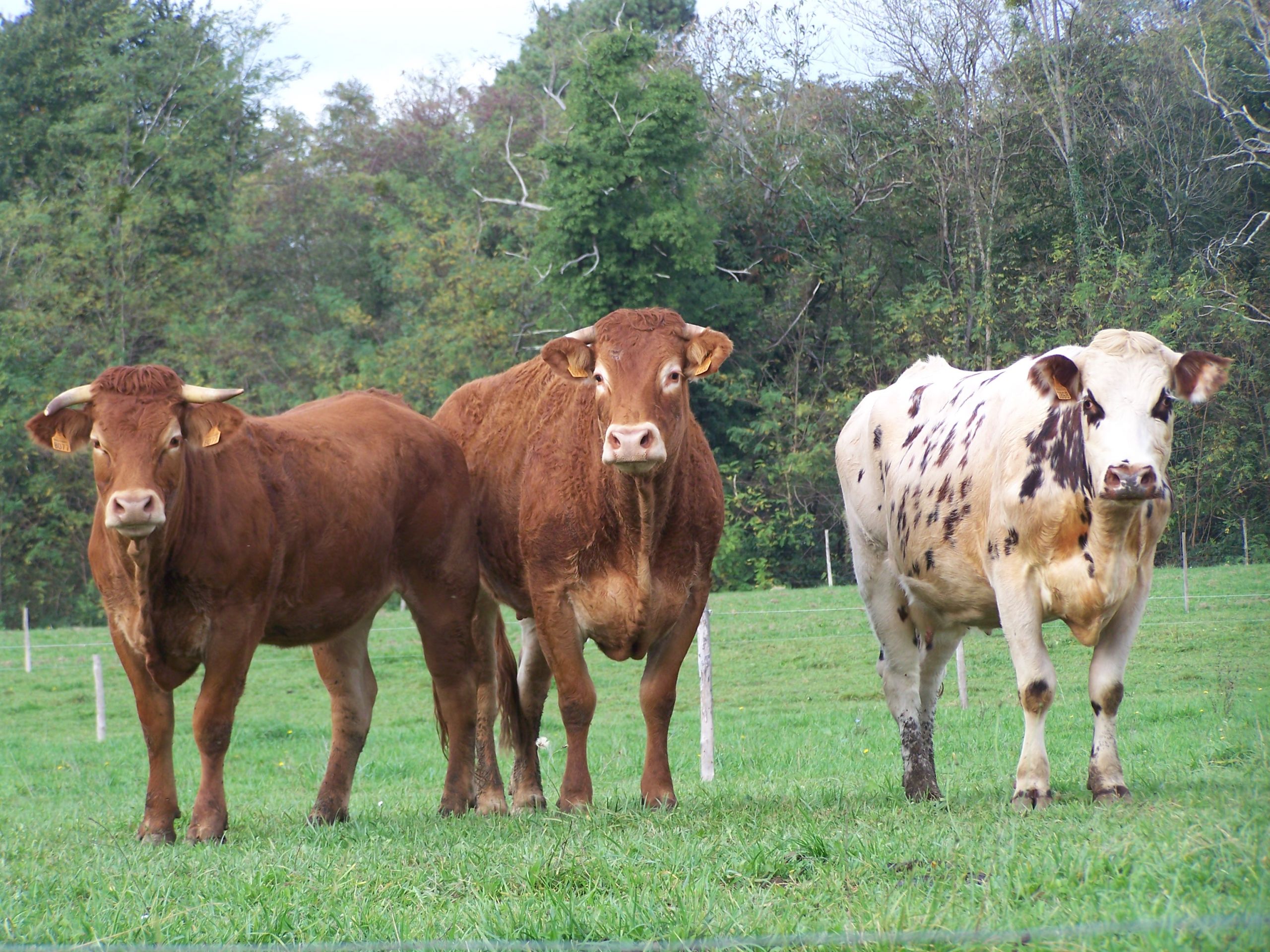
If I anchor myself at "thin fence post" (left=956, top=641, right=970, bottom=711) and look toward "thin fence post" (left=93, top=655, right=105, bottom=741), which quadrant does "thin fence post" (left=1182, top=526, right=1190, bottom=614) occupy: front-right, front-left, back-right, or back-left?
back-right

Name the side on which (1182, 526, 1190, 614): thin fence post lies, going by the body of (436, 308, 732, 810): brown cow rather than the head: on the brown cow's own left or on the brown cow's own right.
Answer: on the brown cow's own left

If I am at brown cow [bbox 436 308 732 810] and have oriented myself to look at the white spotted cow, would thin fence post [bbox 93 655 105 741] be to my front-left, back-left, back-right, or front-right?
back-left

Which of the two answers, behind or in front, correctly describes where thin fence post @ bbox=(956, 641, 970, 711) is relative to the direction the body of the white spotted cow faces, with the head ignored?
behind

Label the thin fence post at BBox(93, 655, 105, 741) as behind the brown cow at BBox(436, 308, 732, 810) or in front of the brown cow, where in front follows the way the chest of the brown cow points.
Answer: behind

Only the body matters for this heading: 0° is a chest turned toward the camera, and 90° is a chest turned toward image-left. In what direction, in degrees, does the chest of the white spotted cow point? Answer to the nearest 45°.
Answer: approximately 315°

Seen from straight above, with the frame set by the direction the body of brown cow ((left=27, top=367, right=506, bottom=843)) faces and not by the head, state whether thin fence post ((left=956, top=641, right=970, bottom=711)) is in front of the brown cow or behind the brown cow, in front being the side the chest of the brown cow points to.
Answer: behind

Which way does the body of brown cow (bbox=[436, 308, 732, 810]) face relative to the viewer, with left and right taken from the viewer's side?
facing the viewer and to the right of the viewer

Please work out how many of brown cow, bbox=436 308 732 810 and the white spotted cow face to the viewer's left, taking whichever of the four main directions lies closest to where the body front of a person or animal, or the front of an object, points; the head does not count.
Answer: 0

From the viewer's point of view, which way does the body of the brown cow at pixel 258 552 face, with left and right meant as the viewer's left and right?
facing the viewer and to the left of the viewer

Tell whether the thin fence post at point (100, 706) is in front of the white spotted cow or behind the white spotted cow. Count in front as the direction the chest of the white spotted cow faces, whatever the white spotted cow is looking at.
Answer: behind
